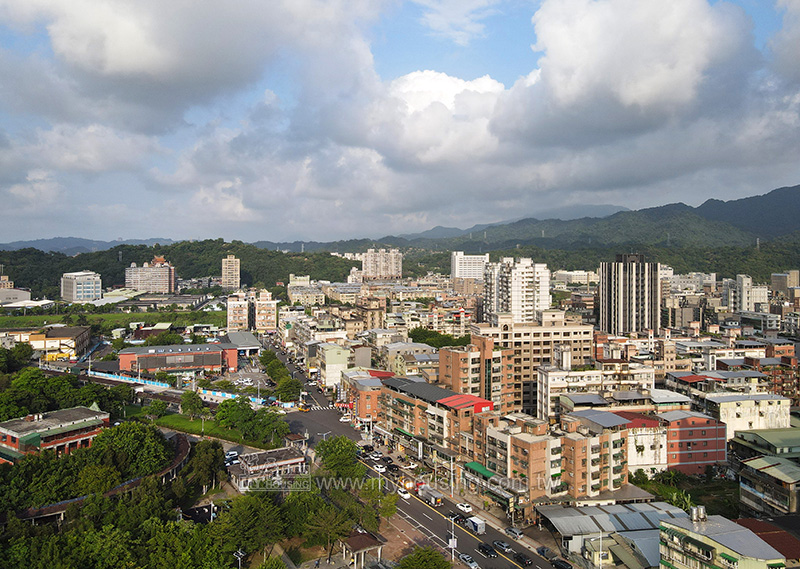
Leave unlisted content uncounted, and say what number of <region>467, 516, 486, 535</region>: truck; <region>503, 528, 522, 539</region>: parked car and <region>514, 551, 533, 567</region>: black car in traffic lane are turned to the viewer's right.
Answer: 0

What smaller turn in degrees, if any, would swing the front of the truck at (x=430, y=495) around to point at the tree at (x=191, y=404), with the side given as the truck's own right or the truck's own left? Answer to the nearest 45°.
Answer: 0° — it already faces it

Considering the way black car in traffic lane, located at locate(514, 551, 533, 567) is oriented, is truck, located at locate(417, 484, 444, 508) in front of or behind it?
in front

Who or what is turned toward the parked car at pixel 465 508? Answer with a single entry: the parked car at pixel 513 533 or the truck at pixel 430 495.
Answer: the parked car at pixel 513 533

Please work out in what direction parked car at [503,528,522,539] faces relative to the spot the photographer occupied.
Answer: facing away from the viewer and to the left of the viewer

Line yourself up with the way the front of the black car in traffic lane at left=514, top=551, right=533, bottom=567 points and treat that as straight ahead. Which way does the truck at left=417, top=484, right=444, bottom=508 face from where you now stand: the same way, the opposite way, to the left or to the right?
the same way

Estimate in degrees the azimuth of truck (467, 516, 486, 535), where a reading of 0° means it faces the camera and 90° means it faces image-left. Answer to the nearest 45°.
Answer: approximately 135°

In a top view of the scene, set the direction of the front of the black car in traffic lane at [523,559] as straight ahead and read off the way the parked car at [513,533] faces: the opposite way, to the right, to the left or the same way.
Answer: the same way

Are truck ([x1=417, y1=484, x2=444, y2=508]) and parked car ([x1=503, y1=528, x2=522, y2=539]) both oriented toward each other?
no

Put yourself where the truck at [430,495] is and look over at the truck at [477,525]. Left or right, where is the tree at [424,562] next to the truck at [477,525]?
right

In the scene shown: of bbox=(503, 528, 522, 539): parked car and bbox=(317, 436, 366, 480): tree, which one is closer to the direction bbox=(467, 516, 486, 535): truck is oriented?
the tree

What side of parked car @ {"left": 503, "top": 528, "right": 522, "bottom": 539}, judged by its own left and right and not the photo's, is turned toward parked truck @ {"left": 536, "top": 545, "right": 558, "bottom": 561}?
back

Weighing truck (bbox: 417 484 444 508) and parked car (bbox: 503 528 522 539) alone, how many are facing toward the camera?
0

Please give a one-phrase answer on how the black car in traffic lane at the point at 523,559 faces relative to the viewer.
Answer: facing away from the viewer and to the left of the viewer

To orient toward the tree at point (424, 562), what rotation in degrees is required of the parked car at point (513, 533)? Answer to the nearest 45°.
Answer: approximately 90° to its left

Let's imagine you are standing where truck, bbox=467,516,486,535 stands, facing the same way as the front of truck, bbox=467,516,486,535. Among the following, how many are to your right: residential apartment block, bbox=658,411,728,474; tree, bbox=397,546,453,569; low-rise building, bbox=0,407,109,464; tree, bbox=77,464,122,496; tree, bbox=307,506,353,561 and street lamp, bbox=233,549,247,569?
1

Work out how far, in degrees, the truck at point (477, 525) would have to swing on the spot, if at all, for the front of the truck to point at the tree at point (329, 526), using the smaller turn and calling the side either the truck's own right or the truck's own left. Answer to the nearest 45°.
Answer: approximately 90° to the truck's own left

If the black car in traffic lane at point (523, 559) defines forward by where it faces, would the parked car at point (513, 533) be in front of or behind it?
in front

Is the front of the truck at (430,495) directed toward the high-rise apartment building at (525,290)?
no

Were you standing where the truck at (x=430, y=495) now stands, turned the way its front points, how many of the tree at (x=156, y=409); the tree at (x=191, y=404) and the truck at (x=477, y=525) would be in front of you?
2

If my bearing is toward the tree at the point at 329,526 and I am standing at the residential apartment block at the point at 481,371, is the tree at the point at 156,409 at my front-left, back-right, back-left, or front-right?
front-right

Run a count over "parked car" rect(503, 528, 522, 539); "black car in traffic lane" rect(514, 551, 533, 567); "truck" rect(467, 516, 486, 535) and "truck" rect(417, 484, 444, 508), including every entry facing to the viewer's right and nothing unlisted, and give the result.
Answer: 0
